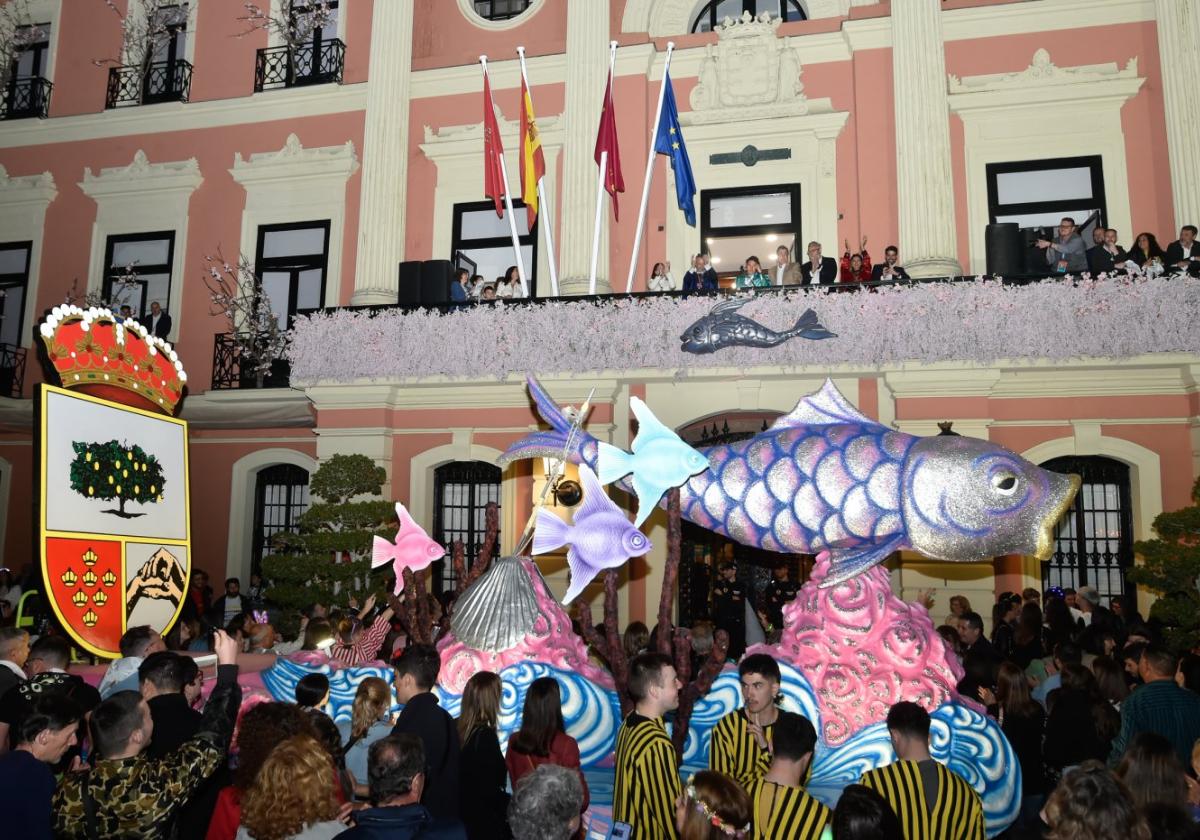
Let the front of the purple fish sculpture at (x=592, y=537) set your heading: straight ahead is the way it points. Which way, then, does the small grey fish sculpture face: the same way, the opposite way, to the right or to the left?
the opposite way

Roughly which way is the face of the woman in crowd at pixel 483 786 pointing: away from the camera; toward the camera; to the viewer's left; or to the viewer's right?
away from the camera

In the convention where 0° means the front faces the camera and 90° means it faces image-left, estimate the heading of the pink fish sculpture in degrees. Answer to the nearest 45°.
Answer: approximately 270°

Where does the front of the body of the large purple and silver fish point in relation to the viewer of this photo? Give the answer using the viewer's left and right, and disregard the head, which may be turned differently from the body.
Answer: facing to the right of the viewer

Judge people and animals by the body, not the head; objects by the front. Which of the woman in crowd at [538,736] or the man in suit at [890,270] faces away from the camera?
the woman in crowd

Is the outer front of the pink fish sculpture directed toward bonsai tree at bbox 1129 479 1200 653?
yes

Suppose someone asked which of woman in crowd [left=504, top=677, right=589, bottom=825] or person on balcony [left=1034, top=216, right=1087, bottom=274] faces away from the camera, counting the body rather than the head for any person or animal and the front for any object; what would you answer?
the woman in crowd

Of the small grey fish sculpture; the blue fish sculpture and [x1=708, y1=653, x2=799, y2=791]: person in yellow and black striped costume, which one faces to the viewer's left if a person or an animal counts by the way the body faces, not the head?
the small grey fish sculpture

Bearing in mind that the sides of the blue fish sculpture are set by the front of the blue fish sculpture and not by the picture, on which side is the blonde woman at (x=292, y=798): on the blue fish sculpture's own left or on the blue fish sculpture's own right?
on the blue fish sculpture's own right
